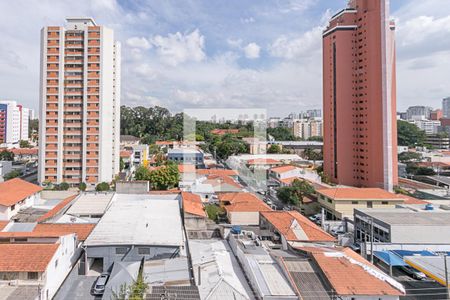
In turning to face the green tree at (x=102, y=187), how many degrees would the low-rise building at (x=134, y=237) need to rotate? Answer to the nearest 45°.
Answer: approximately 180°

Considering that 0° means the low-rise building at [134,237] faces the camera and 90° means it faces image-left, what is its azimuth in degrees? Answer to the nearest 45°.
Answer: approximately 0°

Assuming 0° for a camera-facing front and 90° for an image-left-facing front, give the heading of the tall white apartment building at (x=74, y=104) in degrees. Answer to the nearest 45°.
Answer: approximately 0°

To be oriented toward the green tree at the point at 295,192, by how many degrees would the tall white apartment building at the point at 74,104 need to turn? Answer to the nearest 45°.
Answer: approximately 45° to its left
